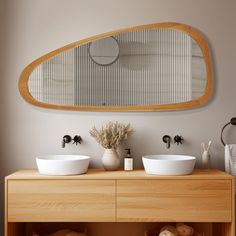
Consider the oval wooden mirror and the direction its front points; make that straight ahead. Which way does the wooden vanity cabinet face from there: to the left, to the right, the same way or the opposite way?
the same way

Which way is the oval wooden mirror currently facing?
toward the camera

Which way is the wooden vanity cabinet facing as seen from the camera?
toward the camera
